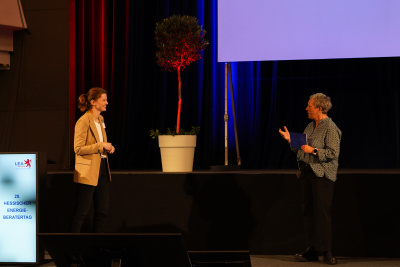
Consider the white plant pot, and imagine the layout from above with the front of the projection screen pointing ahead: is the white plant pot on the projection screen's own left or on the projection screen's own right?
on the projection screen's own right

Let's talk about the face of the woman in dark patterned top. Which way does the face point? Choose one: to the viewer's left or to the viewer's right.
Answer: to the viewer's left

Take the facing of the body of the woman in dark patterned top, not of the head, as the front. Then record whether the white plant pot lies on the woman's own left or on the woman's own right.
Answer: on the woman's own right

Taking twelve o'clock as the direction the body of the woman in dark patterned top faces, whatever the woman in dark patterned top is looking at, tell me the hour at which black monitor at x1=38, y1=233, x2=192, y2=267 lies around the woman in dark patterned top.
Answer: The black monitor is roughly at 11 o'clock from the woman in dark patterned top.

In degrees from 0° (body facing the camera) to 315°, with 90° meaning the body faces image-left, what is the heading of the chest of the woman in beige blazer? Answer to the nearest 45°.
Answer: approximately 315°

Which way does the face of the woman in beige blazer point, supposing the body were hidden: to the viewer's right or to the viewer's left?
to the viewer's right

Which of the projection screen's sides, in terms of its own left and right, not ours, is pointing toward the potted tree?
right

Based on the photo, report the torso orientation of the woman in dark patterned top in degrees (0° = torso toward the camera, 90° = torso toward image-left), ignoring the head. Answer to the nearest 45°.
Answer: approximately 45°

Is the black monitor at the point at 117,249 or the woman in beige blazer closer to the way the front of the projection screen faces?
the black monitor
